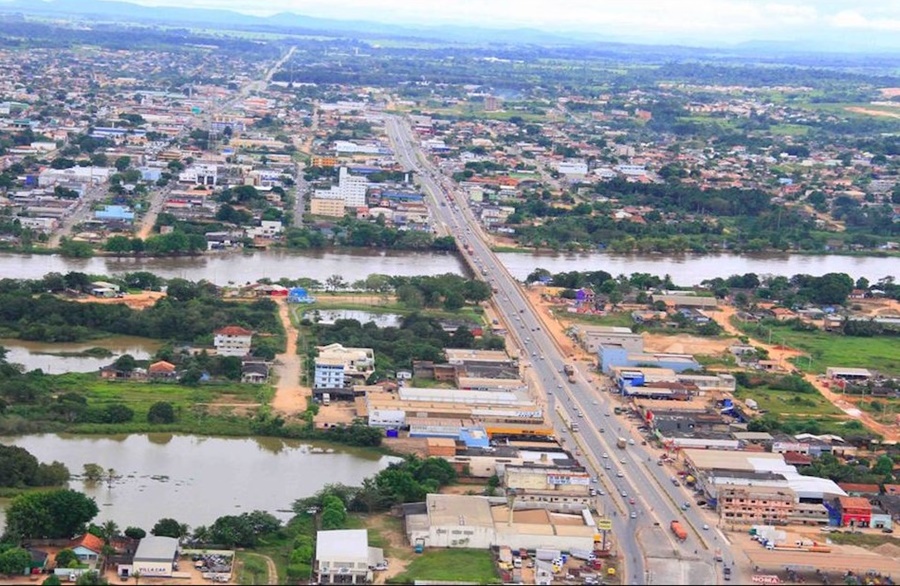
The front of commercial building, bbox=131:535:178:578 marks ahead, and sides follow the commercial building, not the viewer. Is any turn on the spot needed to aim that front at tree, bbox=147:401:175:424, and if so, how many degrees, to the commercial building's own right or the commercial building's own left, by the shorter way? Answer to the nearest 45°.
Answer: approximately 180°

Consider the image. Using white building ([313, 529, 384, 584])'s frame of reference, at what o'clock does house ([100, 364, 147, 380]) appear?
The house is roughly at 5 o'clock from the white building.

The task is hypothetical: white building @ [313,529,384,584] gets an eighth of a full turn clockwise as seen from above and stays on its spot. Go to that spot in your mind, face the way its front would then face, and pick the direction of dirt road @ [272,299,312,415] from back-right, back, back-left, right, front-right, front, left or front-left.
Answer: back-right

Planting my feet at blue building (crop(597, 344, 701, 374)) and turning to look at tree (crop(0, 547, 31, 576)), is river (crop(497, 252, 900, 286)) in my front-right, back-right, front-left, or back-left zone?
back-right

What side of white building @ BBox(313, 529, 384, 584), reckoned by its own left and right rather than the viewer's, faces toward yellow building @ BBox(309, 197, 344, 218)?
back

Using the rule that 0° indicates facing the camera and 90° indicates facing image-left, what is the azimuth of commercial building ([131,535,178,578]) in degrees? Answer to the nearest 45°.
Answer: approximately 0°

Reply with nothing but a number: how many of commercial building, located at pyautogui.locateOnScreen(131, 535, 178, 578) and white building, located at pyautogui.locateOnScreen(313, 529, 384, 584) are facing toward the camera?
2

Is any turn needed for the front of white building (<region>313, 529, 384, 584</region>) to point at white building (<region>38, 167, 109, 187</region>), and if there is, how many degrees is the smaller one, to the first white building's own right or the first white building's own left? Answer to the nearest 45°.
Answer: approximately 180°

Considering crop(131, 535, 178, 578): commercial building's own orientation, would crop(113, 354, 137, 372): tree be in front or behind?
behind

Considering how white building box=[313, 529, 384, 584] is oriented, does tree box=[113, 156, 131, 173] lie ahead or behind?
behind

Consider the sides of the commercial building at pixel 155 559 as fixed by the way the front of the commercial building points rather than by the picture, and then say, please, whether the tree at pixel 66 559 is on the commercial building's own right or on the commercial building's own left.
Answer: on the commercial building's own right

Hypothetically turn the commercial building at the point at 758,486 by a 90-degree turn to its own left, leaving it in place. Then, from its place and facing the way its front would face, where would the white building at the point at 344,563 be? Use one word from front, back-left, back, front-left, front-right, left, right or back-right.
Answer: back-right

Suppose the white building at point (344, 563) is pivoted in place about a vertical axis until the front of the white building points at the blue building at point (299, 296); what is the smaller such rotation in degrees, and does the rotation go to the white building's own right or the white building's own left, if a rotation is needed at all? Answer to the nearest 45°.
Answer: approximately 180°
